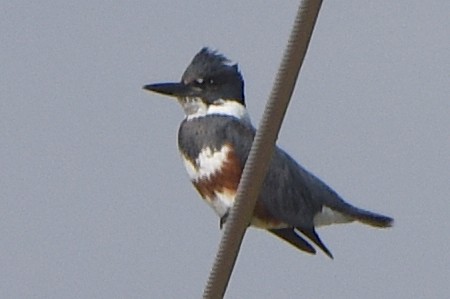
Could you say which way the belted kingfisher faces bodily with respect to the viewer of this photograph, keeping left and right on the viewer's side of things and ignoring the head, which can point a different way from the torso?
facing to the left of the viewer
